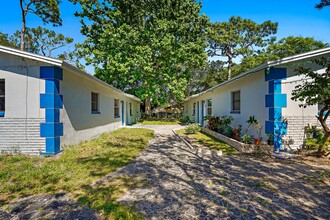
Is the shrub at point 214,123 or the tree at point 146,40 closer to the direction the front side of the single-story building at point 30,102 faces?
the shrub

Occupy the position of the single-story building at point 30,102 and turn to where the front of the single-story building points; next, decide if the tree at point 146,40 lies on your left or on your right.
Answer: on your left

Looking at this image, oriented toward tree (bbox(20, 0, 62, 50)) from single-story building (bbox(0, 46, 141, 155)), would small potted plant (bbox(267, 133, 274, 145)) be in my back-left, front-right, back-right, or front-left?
back-right

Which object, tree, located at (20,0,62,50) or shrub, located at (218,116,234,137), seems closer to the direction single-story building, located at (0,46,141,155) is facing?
the shrub

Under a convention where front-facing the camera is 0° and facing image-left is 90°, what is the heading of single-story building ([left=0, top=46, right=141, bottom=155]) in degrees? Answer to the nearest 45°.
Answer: approximately 315°

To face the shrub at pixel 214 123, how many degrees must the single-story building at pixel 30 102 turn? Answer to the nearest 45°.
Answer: approximately 45° to its left

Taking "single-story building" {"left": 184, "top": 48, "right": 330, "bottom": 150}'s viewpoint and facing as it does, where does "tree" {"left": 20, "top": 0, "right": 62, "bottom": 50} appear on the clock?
The tree is roughly at 2 o'clock from the single-story building.

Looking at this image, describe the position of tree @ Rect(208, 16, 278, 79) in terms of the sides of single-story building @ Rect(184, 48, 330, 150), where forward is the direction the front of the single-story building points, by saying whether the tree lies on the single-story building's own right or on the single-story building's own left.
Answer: on the single-story building's own right

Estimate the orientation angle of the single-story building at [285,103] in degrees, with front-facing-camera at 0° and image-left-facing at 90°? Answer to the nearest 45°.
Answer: approximately 45°

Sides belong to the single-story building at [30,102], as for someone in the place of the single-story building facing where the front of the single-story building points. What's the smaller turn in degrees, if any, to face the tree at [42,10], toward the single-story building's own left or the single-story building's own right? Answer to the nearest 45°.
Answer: approximately 135° to the single-story building's own left

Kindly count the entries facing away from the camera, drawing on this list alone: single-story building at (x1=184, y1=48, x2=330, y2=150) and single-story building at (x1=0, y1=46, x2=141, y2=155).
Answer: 0

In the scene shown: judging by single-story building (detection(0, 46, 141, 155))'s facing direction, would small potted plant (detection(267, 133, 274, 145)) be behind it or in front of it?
in front
